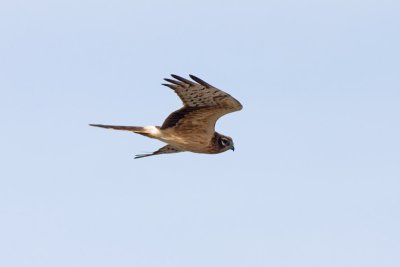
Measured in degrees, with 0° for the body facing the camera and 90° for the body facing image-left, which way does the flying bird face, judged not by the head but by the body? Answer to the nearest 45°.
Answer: approximately 270°
